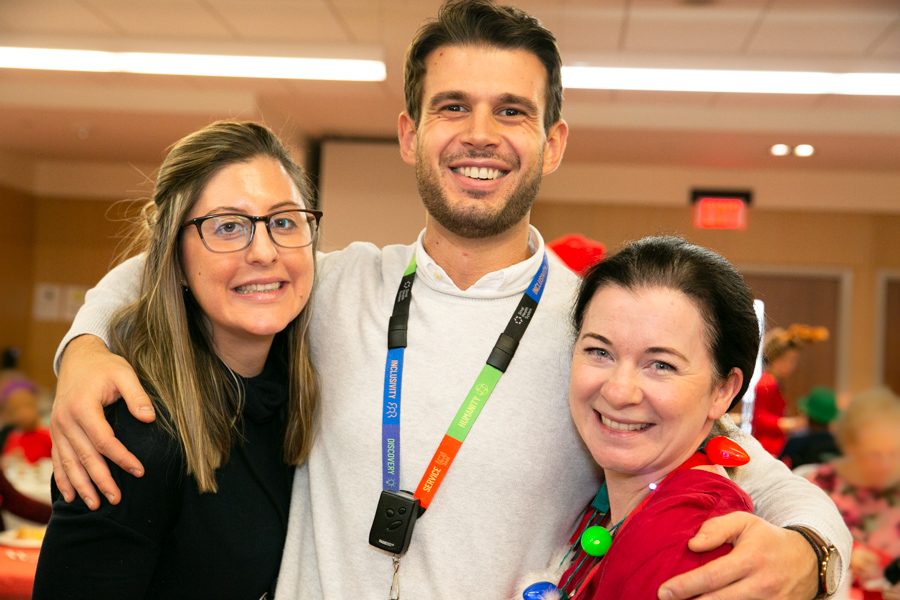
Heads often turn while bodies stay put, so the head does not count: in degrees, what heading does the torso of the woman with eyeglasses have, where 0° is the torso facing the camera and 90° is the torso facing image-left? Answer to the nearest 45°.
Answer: approximately 315°

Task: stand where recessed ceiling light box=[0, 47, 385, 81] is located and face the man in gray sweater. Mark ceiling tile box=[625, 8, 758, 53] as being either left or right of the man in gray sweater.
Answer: left

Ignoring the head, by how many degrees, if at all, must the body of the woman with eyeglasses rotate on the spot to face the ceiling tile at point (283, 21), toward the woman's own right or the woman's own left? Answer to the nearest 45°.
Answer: approximately 135° to the woman's own left
